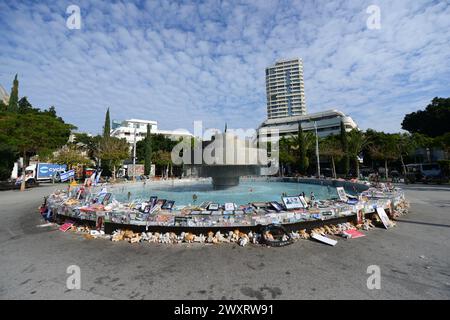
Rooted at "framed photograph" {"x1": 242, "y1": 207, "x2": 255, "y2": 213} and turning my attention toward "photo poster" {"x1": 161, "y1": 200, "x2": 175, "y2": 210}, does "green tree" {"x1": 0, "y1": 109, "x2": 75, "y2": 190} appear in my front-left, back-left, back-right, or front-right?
front-right

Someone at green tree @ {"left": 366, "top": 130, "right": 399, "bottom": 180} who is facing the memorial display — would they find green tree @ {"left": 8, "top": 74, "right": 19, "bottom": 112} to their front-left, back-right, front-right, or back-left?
front-right

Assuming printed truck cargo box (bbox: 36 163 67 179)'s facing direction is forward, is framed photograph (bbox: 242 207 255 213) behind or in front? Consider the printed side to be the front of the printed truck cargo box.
in front

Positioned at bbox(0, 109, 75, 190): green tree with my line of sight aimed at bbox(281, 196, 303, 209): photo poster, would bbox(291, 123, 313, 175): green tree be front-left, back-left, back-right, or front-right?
front-left
